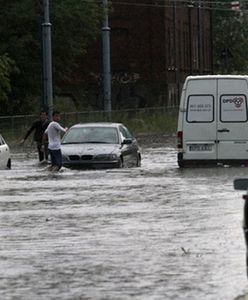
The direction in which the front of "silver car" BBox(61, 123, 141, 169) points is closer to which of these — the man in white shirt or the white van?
the man in white shirt

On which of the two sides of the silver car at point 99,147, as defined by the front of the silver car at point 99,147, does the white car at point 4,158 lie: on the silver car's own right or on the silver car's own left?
on the silver car's own right

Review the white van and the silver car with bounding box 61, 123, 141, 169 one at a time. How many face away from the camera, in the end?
1

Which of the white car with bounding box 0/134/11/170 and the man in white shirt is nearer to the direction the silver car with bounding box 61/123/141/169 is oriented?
the man in white shirt

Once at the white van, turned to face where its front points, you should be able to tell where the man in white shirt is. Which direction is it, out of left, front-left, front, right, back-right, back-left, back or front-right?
left

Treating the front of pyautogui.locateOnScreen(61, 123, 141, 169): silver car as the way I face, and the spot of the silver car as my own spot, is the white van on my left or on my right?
on my left

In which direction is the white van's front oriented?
away from the camera
